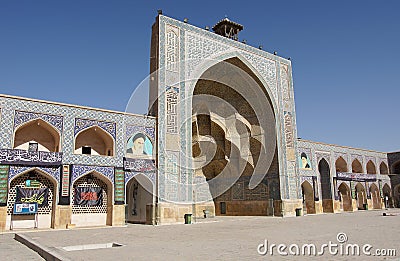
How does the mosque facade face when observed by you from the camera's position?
facing the viewer and to the right of the viewer
